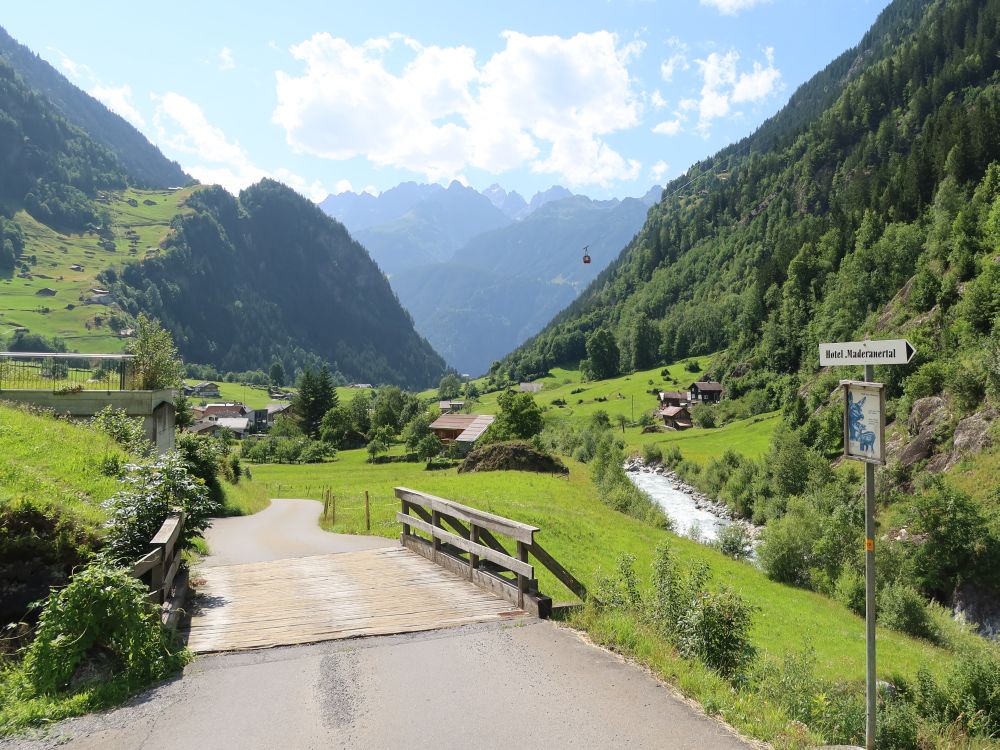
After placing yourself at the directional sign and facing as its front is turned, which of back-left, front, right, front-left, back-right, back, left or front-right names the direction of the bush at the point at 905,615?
back

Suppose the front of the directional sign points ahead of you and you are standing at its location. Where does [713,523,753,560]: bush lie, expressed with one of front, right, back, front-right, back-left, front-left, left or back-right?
back

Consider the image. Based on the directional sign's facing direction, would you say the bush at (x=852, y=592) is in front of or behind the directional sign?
behind

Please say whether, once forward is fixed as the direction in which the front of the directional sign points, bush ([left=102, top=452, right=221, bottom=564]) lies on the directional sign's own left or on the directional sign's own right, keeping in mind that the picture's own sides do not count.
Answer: on the directional sign's own right

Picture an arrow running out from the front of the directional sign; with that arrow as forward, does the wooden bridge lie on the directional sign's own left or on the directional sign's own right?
on the directional sign's own right

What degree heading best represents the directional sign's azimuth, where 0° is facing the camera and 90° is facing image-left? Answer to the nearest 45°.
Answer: approximately 0°

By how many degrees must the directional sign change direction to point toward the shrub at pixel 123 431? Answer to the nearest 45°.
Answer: approximately 90° to its right

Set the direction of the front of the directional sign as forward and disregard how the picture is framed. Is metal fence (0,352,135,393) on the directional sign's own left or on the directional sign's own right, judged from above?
on the directional sign's own right

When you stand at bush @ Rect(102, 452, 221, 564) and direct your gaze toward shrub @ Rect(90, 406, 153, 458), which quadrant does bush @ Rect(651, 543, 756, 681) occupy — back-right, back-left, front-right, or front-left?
back-right

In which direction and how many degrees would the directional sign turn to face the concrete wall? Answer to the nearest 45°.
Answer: approximately 90° to its right
